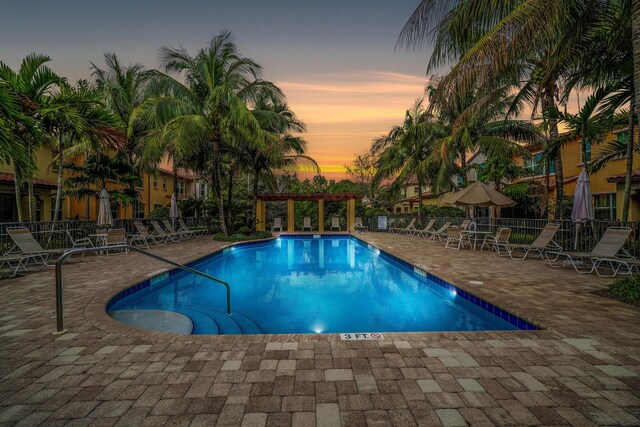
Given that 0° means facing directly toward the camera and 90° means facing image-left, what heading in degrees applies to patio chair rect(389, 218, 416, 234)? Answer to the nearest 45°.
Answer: approximately 90°

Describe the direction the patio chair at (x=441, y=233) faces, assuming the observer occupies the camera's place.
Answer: facing to the left of the viewer

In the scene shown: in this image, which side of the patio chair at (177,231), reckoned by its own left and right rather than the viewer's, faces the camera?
right

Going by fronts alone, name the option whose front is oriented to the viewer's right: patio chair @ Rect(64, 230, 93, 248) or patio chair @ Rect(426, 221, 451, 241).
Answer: patio chair @ Rect(64, 230, 93, 248)

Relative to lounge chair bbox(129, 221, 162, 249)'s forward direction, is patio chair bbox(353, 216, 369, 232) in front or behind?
in front

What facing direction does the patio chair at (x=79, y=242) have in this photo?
to the viewer's right

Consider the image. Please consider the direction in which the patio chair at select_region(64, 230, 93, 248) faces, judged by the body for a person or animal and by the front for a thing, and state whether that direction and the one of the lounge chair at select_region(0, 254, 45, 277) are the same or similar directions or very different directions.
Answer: same or similar directions

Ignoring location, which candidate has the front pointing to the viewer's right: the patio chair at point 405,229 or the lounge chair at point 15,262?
the lounge chair

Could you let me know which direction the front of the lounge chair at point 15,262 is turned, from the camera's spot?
facing to the right of the viewer

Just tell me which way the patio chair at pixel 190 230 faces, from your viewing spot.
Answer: facing to the right of the viewer

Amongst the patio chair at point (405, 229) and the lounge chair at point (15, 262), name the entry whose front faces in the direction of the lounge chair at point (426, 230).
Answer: the lounge chair at point (15, 262)
